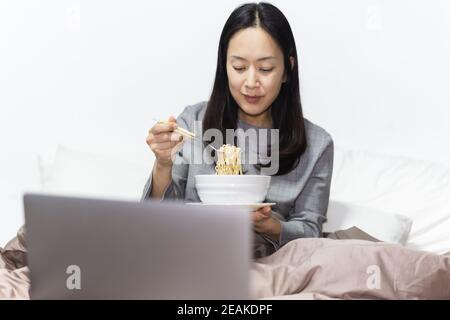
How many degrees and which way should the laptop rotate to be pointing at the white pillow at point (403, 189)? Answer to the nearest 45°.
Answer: approximately 45° to its right

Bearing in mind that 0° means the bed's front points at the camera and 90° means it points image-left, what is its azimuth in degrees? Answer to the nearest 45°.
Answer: approximately 0°

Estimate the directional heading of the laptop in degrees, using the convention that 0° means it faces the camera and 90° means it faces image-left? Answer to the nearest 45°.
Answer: approximately 180°
